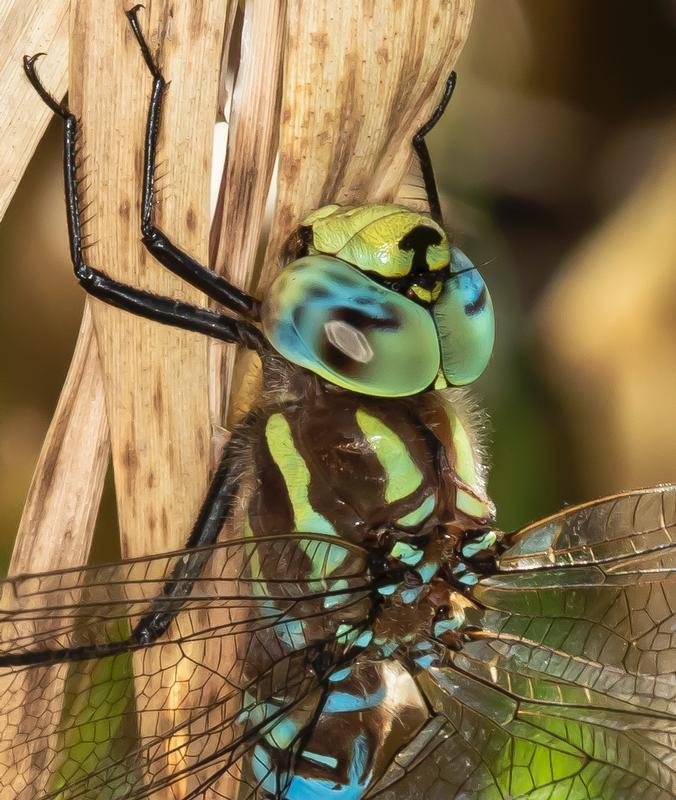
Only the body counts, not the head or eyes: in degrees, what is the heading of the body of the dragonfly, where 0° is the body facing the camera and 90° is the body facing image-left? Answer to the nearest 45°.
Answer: approximately 180°
